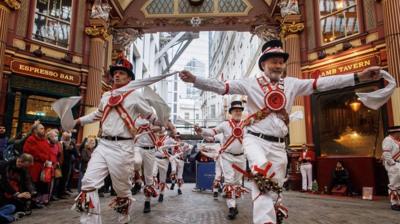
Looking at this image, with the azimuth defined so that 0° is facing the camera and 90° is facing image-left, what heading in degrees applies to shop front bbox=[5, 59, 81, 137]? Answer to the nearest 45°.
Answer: approximately 315°

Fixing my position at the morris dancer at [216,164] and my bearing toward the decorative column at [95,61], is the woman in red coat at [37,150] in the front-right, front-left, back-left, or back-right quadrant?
front-left

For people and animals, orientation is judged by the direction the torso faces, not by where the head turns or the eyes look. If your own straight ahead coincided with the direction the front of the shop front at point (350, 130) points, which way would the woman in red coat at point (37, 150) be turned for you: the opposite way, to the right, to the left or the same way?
the opposite way

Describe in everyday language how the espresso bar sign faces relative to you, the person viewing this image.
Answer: facing the viewer and to the right of the viewer

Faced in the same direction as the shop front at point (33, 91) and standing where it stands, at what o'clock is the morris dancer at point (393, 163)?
The morris dancer is roughly at 12 o'clock from the shop front.

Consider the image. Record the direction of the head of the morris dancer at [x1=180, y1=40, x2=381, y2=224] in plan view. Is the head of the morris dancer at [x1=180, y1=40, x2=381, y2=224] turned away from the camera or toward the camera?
toward the camera

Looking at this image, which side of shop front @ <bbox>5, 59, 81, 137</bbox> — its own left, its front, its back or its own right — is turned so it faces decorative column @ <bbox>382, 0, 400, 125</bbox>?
front

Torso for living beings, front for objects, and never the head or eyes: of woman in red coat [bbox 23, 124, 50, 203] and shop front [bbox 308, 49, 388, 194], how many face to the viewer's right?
1

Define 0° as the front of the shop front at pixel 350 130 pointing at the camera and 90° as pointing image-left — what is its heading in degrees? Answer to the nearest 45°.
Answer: approximately 45°

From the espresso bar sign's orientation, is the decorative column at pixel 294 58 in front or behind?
in front

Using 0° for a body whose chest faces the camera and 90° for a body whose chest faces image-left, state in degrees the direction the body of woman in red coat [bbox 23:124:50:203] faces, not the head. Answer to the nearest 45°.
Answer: approximately 270°
